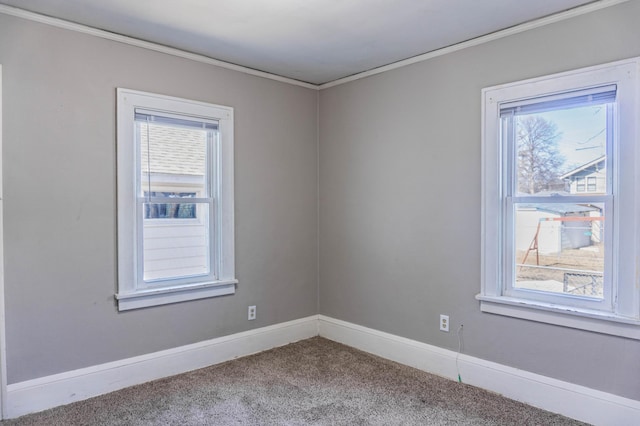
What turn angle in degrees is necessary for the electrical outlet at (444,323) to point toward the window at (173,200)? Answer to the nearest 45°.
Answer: approximately 45° to its right

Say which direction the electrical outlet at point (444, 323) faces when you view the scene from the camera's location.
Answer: facing the viewer and to the left of the viewer
